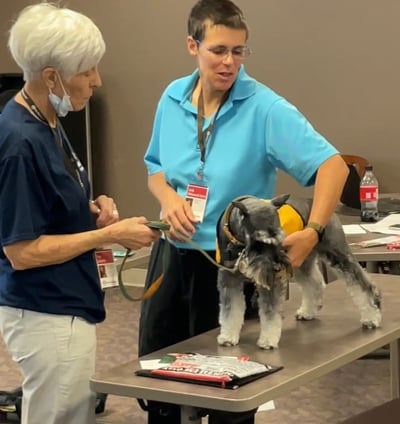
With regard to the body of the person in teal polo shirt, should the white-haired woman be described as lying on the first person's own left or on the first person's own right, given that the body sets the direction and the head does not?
on the first person's own right

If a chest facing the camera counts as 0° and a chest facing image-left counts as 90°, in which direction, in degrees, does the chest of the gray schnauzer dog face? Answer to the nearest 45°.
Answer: approximately 45°

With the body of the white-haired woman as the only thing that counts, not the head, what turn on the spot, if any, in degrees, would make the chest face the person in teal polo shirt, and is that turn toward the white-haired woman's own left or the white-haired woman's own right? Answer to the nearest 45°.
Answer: approximately 45° to the white-haired woman's own left

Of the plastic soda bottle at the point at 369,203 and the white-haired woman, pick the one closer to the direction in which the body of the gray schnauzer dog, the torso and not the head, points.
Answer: the white-haired woman

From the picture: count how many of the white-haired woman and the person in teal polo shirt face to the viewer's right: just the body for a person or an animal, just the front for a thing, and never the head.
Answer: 1

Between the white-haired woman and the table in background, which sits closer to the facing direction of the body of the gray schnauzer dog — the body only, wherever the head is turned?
the white-haired woman

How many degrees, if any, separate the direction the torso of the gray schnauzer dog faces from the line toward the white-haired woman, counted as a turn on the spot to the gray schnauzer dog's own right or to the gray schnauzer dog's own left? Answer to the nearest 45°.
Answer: approximately 45° to the gray schnauzer dog's own right

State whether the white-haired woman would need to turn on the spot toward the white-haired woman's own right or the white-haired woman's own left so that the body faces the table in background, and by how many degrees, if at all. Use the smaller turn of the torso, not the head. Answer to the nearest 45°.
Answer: approximately 45° to the white-haired woman's own left

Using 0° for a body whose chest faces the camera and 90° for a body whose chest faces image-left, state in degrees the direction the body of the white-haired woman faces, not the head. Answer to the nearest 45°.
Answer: approximately 270°

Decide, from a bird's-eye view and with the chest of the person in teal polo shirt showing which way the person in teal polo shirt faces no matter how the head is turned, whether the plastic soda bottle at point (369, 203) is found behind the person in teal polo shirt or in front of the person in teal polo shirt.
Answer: behind

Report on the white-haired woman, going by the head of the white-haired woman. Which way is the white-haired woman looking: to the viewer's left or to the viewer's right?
to the viewer's right

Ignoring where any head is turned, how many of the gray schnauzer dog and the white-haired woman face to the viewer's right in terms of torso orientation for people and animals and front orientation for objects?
1

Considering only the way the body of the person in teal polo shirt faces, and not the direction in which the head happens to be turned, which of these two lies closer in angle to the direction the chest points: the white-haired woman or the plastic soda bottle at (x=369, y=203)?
the white-haired woman
